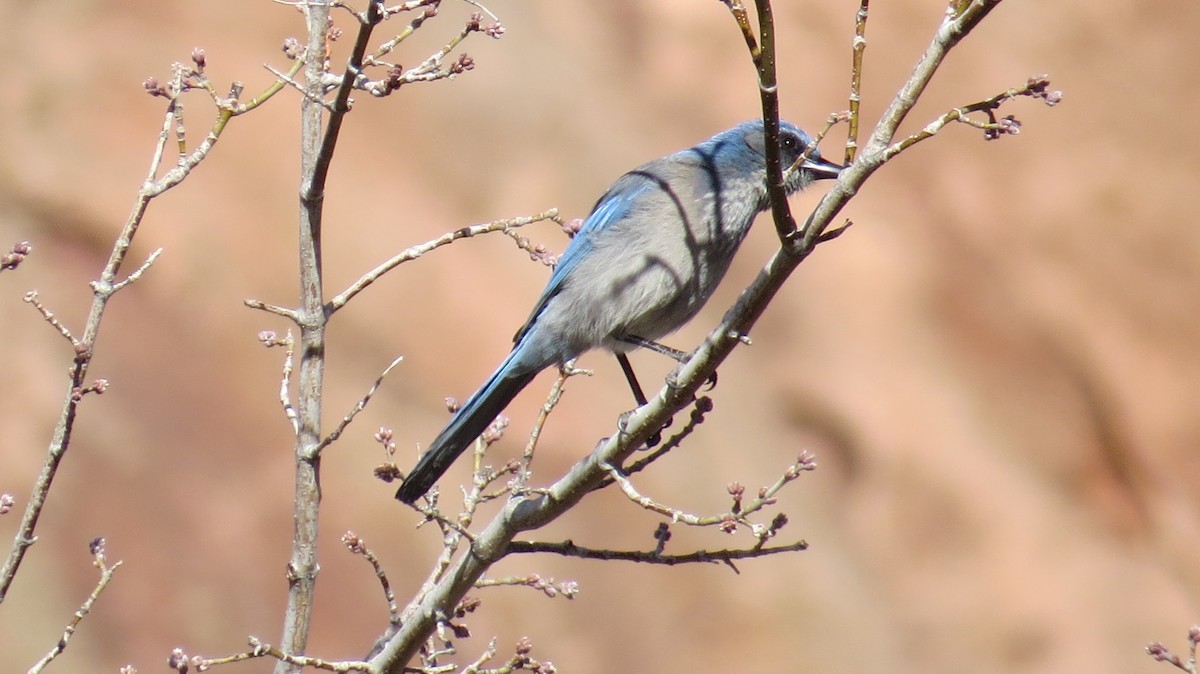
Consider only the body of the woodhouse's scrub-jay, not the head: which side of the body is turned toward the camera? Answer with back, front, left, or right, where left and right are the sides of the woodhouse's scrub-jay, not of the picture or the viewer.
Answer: right

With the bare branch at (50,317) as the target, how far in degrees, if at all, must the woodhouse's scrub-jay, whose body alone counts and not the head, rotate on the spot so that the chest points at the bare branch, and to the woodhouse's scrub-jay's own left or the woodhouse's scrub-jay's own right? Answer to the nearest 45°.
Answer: approximately 135° to the woodhouse's scrub-jay's own right

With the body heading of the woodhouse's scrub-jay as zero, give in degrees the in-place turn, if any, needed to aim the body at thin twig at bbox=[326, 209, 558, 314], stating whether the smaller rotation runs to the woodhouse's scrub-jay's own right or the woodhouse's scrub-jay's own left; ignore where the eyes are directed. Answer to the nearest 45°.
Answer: approximately 135° to the woodhouse's scrub-jay's own right
